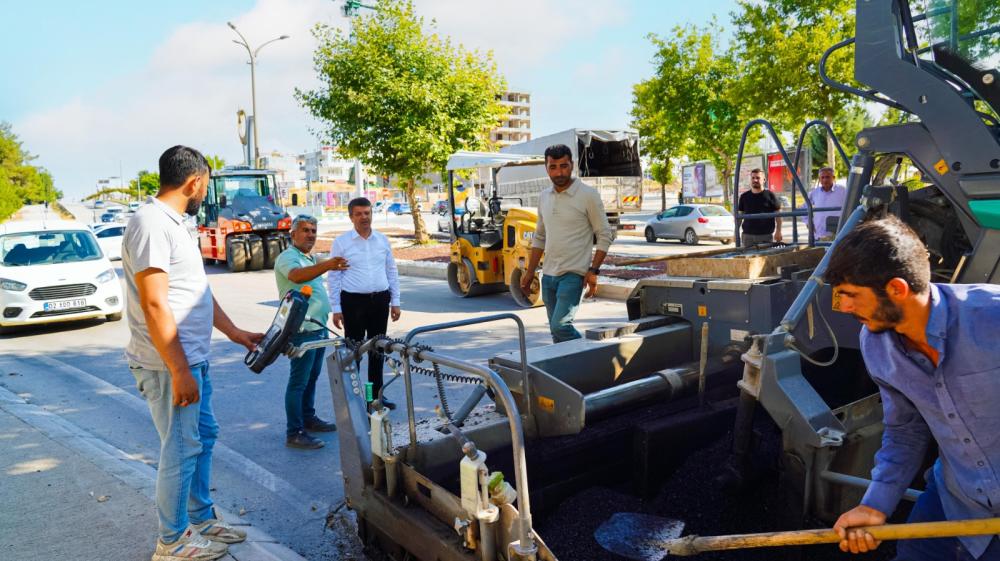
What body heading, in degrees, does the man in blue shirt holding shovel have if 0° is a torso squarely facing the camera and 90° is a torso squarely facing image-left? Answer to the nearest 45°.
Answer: approximately 45°

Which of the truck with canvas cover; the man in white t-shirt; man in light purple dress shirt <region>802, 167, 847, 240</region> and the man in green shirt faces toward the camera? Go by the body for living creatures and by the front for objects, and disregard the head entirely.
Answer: the man in light purple dress shirt

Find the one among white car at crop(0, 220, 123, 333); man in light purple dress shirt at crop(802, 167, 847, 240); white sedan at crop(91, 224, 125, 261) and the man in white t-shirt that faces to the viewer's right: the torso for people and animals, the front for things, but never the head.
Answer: the man in white t-shirt

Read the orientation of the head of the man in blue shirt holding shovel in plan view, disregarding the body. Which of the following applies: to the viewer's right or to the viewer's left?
to the viewer's left

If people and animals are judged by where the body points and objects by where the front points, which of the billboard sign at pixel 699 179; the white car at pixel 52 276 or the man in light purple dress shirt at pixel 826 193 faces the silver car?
the billboard sign

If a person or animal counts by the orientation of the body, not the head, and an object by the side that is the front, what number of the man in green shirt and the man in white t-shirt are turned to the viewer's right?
2

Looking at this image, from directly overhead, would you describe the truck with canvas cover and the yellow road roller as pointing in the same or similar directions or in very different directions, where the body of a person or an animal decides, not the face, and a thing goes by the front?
very different directions

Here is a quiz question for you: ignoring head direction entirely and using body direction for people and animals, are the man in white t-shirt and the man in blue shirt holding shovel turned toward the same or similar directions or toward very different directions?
very different directions

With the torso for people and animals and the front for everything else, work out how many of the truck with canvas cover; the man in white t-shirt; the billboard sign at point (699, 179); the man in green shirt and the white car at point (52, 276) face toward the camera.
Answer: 2

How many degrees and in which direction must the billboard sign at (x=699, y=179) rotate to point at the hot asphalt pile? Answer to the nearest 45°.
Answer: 0° — it already faces it
